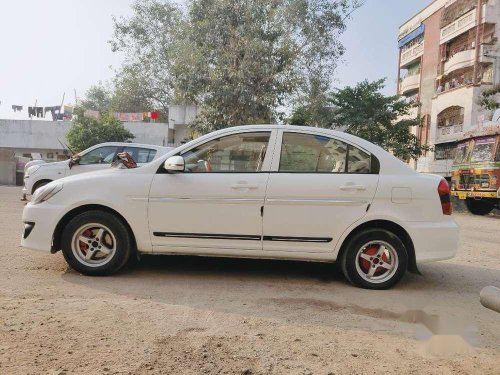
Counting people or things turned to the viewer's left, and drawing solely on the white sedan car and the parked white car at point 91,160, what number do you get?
2

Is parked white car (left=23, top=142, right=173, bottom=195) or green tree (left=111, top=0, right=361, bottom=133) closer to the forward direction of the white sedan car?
the parked white car

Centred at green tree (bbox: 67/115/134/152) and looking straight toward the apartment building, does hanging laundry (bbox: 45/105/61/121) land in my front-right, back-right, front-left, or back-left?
back-left

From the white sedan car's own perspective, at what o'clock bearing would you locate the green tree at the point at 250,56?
The green tree is roughly at 3 o'clock from the white sedan car.

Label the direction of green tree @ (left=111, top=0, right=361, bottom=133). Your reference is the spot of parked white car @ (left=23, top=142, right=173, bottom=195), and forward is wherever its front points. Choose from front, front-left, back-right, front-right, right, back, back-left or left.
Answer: back-right

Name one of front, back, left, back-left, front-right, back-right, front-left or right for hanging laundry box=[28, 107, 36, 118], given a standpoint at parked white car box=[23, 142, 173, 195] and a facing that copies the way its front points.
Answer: right

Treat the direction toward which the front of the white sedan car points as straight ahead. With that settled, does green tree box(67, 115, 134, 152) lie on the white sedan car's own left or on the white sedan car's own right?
on the white sedan car's own right

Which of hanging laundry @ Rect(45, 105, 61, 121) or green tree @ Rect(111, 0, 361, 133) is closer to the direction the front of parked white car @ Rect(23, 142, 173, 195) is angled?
the hanging laundry

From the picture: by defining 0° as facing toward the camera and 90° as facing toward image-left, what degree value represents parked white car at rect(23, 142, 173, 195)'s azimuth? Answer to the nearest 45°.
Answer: approximately 90°

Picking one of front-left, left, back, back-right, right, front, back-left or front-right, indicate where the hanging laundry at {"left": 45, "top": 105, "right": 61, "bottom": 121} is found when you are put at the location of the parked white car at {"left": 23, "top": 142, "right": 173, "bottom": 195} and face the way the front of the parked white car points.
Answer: right

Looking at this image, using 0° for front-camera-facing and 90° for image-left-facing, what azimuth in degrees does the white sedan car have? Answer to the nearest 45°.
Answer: approximately 90°

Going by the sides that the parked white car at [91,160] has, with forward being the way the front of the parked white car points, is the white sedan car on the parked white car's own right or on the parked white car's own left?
on the parked white car's own left

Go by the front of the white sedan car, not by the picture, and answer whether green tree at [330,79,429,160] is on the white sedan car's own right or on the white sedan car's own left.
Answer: on the white sedan car's own right
